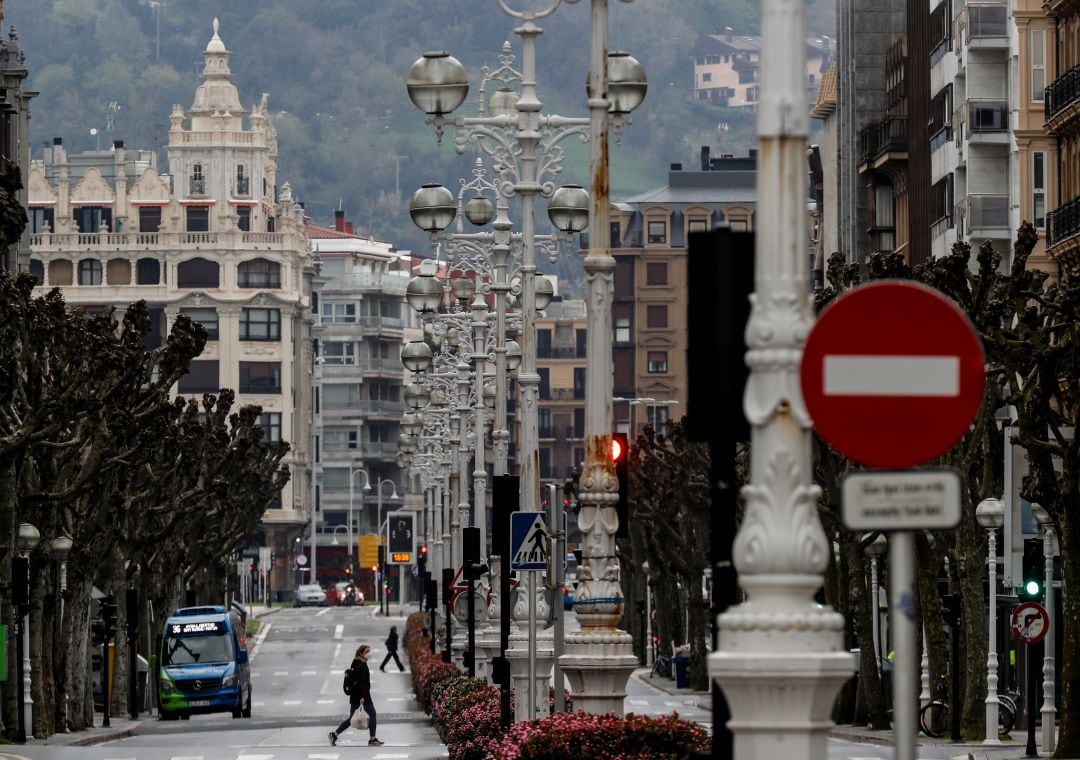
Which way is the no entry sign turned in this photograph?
toward the camera

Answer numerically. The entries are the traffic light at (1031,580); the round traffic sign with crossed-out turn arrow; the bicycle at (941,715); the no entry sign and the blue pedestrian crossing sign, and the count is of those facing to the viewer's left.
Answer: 1

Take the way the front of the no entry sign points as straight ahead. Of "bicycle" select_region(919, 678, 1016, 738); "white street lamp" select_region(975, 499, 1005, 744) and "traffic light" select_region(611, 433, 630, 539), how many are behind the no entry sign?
3

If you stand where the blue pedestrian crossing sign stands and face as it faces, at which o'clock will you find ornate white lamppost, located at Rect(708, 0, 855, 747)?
The ornate white lamppost is roughly at 12 o'clock from the blue pedestrian crossing sign.

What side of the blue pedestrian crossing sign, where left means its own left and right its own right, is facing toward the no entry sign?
front

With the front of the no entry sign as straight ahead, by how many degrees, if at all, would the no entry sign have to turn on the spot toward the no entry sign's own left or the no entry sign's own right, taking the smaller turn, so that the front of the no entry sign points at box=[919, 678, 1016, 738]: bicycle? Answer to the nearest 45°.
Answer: approximately 180°

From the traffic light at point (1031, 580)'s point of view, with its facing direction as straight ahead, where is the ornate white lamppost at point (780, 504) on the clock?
The ornate white lamppost is roughly at 12 o'clock from the traffic light.

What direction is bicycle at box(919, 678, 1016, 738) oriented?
to the viewer's left

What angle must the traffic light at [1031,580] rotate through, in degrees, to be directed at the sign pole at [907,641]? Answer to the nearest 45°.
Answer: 0° — it already faces it

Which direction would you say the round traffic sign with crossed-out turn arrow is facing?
toward the camera

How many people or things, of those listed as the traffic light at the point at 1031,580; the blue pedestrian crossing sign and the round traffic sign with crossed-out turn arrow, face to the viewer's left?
0

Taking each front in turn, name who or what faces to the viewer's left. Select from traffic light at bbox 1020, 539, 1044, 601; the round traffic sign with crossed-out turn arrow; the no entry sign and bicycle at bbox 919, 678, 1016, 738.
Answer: the bicycle

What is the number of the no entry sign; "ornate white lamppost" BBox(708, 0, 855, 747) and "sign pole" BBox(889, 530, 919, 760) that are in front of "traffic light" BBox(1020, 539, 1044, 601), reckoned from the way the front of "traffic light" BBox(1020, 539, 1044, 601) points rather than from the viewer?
3

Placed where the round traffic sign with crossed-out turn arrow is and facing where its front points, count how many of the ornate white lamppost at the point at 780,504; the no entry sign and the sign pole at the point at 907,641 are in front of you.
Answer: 3

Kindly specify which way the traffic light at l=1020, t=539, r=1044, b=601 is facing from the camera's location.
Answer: facing the viewer

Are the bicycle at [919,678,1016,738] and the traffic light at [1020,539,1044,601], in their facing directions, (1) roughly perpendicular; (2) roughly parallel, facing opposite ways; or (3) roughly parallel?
roughly perpendicular
